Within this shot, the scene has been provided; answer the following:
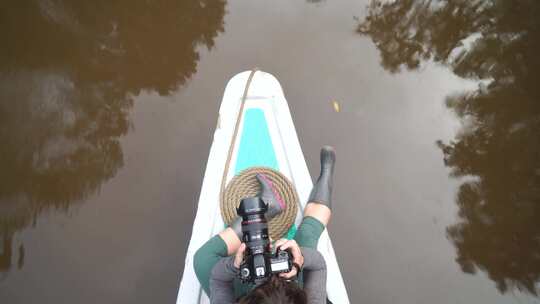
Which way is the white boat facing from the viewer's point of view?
away from the camera

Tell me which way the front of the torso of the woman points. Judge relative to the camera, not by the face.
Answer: away from the camera
